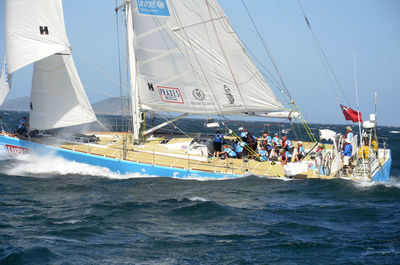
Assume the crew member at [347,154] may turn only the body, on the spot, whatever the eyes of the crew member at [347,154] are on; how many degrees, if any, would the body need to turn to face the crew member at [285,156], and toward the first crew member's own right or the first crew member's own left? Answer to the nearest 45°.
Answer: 0° — they already face them

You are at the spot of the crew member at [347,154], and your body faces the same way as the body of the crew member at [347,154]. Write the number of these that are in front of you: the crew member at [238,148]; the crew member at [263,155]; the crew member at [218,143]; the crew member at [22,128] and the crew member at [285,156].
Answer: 5

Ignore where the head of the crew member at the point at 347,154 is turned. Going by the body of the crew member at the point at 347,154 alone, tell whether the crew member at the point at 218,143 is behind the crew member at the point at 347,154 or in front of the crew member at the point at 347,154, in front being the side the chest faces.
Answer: in front

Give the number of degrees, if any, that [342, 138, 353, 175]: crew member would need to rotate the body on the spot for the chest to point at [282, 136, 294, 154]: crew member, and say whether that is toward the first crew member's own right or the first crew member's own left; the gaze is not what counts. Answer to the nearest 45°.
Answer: approximately 45° to the first crew member's own right

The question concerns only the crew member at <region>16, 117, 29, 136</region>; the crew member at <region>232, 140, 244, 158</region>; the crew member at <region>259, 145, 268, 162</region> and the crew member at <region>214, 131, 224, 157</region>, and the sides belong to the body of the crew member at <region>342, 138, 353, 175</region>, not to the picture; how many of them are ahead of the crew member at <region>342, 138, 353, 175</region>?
4

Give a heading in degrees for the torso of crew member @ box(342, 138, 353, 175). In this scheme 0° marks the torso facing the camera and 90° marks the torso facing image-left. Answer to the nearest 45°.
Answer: approximately 90°

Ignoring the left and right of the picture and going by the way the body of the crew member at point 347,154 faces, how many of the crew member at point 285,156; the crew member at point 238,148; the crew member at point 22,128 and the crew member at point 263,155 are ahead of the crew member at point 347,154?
4

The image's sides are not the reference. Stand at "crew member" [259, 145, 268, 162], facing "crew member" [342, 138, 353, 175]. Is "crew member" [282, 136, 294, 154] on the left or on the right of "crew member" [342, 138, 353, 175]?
left

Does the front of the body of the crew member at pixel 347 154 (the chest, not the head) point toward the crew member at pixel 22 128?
yes

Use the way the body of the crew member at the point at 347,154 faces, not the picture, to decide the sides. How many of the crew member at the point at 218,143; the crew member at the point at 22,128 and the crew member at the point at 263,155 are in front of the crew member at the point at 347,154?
3
